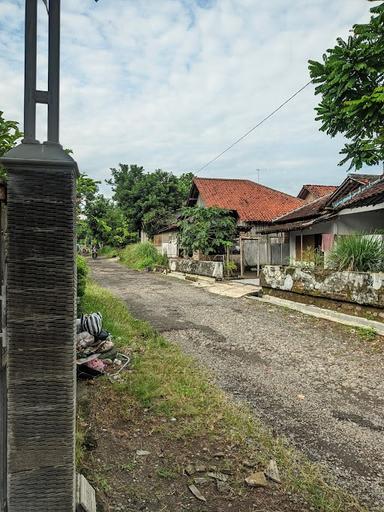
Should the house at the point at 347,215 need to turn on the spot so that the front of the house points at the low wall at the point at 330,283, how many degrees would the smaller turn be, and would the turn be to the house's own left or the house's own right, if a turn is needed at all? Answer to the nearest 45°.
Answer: approximately 45° to the house's own left

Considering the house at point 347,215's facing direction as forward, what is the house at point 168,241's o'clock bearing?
the house at point 168,241 is roughly at 3 o'clock from the house at point 347,215.

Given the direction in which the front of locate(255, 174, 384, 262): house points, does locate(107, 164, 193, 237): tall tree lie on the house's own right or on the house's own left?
on the house's own right

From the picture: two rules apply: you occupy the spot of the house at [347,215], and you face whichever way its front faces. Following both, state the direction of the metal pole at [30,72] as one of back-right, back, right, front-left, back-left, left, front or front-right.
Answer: front-left

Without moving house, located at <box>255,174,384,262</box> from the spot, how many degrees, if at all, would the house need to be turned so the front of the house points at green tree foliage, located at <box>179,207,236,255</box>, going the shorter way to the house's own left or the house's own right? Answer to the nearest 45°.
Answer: approximately 90° to the house's own right

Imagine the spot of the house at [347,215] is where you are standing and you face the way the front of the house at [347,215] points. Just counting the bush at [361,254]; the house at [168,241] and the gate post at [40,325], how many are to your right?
1

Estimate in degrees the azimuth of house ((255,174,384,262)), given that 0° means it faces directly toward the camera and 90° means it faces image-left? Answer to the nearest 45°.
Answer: approximately 45°

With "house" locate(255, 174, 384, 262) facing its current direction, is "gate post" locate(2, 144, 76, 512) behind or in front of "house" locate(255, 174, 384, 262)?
in front

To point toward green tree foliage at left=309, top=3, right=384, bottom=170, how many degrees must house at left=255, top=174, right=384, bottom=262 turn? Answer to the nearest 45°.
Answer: approximately 45° to its left

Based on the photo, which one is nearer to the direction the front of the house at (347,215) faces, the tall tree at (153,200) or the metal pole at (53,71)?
the metal pole

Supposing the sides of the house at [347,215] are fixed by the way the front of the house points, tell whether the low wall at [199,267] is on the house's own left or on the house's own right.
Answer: on the house's own right

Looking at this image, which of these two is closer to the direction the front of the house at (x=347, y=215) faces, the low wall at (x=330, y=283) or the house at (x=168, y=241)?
the low wall

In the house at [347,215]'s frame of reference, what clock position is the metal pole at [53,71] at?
The metal pole is roughly at 11 o'clock from the house.

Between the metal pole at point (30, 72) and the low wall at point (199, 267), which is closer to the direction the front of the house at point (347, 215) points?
the metal pole
